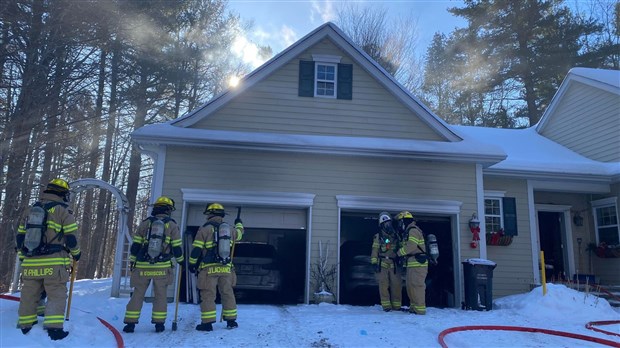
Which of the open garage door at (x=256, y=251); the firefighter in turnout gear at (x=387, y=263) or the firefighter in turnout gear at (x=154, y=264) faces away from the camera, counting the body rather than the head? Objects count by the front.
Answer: the firefighter in turnout gear at (x=154, y=264)

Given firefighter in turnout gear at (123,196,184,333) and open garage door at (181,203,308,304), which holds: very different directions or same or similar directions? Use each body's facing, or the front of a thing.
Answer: very different directions

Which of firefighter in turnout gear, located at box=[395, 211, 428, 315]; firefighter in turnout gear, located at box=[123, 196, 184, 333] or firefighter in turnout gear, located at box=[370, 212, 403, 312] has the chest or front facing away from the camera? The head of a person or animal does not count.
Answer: firefighter in turnout gear, located at box=[123, 196, 184, 333]

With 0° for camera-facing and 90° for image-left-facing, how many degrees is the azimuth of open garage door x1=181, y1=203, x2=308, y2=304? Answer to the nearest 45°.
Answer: approximately 0°

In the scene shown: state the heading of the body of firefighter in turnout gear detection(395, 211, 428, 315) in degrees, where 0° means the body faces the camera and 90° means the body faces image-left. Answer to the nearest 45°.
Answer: approximately 90°

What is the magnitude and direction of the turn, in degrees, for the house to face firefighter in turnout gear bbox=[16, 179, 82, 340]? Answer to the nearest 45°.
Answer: approximately 45° to its right

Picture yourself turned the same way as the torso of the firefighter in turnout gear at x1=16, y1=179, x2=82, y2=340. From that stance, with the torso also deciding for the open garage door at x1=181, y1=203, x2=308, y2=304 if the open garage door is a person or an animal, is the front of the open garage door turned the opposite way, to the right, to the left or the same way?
the opposite way

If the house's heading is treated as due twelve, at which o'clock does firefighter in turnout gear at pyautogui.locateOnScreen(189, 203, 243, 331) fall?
The firefighter in turnout gear is roughly at 1 o'clock from the house.

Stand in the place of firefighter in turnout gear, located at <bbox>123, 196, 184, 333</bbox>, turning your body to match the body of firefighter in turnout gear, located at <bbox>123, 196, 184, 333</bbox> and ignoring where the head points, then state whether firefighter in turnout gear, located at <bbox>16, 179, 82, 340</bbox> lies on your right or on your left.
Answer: on your left

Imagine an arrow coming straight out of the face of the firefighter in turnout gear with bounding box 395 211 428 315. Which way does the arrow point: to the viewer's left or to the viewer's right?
to the viewer's left
